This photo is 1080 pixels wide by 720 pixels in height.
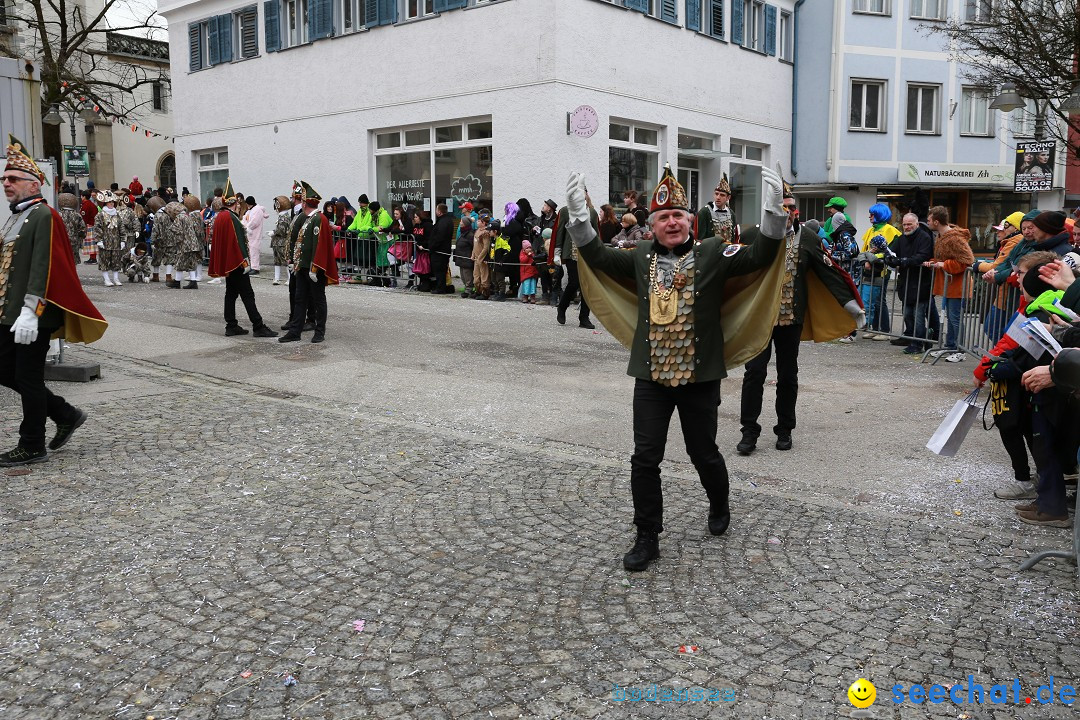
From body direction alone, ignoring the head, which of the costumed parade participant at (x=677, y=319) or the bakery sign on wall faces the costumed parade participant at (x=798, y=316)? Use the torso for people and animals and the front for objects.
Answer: the bakery sign on wall

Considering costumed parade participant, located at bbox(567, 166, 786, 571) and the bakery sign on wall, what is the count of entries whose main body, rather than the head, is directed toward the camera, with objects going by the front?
2

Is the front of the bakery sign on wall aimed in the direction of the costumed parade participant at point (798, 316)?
yes

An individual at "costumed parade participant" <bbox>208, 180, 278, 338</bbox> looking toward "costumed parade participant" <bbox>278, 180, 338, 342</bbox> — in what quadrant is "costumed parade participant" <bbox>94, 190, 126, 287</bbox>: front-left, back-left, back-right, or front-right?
back-left

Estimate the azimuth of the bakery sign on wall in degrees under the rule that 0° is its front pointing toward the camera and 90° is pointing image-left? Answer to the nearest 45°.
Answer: approximately 0°

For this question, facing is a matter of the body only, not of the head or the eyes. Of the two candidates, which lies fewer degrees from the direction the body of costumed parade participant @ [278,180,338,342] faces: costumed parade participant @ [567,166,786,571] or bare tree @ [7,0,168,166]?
the costumed parade participant
